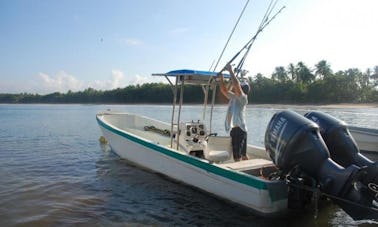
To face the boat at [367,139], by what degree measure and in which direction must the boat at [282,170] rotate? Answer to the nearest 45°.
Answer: approximately 90° to its right

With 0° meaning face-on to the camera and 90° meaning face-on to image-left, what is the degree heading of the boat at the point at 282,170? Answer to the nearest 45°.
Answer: approximately 135°
